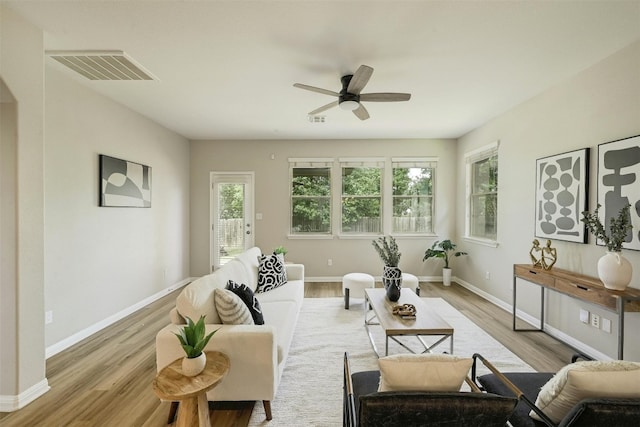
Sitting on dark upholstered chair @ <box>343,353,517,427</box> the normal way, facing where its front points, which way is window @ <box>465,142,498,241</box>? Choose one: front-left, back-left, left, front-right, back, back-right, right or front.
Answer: front

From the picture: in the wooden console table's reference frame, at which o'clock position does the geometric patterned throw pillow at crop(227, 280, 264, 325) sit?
The geometric patterned throw pillow is roughly at 12 o'clock from the wooden console table.

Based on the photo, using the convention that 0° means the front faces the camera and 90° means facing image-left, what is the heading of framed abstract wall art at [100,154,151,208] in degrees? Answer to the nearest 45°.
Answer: approximately 315°

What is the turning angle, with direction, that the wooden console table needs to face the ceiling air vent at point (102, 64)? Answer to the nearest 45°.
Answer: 0° — it already faces it

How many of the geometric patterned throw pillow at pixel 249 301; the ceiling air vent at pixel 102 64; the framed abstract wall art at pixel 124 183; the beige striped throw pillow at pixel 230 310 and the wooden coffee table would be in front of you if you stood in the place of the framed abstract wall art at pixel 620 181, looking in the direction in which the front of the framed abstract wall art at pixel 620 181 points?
5

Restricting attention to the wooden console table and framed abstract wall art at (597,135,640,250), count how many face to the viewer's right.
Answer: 0

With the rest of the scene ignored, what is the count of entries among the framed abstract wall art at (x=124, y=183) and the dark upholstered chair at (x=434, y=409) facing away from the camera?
1

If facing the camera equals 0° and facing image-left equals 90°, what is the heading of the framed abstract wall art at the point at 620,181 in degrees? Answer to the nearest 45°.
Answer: approximately 45°

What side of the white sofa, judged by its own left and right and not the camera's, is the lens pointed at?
right

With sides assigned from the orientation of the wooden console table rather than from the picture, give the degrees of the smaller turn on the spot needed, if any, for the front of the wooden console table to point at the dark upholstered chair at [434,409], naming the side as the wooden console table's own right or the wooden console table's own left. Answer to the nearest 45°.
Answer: approximately 45° to the wooden console table's own left

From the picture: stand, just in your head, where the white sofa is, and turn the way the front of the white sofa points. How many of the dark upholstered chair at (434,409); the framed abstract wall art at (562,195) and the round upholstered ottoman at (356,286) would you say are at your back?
0

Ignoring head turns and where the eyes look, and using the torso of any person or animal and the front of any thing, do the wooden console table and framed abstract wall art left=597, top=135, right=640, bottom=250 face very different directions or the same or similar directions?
same or similar directions

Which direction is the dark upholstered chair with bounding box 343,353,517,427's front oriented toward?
away from the camera

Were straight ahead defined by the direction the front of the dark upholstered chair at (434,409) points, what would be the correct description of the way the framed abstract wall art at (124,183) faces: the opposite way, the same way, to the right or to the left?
to the right

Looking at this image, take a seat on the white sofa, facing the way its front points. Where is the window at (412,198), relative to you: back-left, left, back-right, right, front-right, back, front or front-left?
front-left

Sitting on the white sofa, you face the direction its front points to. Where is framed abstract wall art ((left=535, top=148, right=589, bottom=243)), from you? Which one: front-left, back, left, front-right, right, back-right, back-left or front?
front

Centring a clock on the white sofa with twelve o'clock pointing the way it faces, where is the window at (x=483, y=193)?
The window is roughly at 11 o'clock from the white sofa.

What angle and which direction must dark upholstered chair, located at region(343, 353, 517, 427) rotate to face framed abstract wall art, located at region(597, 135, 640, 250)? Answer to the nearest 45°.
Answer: approximately 45° to its right

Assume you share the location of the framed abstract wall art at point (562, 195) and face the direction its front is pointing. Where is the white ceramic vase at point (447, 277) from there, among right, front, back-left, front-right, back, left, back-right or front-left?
right
